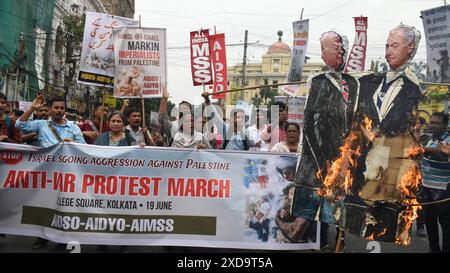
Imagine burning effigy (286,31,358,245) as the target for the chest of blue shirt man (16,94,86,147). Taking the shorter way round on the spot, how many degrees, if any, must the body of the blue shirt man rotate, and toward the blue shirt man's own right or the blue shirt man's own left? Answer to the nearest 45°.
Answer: approximately 45° to the blue shirt man's own left

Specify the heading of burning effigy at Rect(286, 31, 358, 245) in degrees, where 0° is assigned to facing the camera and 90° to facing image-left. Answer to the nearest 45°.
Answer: approximately 315°

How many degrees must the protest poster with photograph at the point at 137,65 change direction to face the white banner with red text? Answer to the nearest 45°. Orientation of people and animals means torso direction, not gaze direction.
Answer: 0° — it already faces it

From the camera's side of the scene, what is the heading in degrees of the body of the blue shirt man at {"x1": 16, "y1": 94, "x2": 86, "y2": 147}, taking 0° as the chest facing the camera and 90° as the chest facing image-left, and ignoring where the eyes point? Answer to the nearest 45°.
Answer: approximately 0°

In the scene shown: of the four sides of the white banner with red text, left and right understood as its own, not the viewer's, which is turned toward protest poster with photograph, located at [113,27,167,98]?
back

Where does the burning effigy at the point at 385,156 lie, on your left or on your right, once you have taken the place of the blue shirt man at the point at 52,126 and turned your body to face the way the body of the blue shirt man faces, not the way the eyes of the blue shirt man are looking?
on your left
